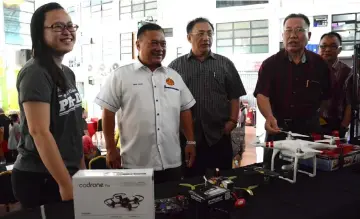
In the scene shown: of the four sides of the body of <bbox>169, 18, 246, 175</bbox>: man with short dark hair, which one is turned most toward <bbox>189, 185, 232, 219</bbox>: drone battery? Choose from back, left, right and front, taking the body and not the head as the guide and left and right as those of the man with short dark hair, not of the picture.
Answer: front

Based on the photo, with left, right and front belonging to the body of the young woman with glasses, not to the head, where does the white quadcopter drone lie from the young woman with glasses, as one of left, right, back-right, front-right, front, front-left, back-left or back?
front-left

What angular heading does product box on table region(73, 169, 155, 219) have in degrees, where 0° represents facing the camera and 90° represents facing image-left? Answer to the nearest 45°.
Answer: approximately 0°

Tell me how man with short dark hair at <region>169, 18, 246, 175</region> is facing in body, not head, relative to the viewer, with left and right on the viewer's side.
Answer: facing the viewer

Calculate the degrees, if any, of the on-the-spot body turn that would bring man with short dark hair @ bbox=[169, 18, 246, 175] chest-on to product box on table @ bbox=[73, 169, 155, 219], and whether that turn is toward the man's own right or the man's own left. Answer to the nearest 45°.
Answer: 0° — they already face it

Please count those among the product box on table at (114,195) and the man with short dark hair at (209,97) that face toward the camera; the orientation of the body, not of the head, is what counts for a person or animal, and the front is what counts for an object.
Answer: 2

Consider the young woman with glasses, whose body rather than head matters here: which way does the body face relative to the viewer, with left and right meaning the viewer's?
facing the viewer and to the right of the viewer
